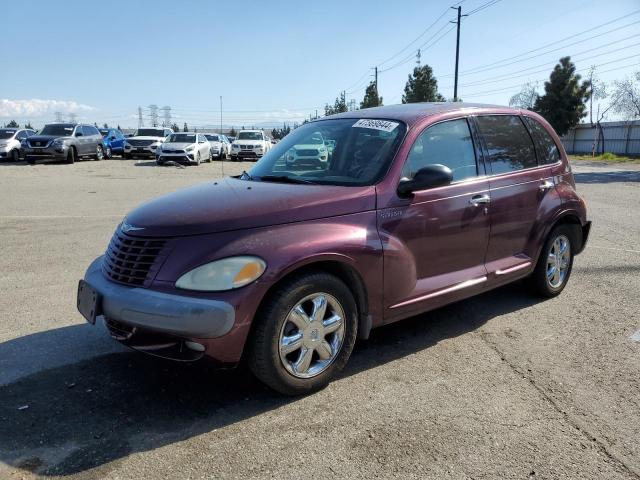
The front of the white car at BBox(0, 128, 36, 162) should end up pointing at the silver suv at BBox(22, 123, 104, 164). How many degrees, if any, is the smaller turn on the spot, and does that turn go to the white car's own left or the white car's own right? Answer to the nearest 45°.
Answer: approximately 90° to the white car's own left

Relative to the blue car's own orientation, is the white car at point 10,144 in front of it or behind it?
in front

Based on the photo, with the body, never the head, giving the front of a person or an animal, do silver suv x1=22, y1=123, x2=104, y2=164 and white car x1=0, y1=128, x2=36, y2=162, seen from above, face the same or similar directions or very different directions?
same or similar directions

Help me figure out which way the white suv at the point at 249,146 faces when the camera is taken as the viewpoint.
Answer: facing the viewer

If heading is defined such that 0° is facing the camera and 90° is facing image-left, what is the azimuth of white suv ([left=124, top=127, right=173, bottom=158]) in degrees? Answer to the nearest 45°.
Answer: approximately 45°

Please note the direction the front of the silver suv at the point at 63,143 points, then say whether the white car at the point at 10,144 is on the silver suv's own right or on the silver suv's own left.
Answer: on the silver suv's own right

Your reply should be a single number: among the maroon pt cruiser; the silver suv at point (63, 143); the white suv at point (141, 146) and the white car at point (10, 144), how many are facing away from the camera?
0

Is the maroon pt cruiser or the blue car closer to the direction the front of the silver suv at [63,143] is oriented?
the maroon pt cruiser

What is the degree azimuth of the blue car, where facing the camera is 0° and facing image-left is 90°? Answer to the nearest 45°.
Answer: approximately 45°

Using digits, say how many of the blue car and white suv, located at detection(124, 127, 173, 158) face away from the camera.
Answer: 0

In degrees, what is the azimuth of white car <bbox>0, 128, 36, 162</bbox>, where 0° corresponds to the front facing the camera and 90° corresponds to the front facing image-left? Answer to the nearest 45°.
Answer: approximately 45°

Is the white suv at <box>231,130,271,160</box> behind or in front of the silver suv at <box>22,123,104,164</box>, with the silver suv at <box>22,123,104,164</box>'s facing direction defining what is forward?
behind

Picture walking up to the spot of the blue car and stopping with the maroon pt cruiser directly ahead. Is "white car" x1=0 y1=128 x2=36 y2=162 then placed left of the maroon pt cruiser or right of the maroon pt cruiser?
right

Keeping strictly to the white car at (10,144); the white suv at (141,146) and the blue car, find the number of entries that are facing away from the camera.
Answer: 0

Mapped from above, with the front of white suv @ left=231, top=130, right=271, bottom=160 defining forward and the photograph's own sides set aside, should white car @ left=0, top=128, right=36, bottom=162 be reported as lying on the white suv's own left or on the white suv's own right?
on the white suv's own right

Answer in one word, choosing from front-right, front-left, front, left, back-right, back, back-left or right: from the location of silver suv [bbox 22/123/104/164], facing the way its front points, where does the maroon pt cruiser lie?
front-left

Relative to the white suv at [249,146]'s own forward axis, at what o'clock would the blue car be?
The blue car is roughly at 3 o'clock from the white suv.

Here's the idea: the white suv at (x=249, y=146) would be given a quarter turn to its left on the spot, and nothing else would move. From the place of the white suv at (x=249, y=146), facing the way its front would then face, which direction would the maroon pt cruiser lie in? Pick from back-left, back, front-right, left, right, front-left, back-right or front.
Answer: right
